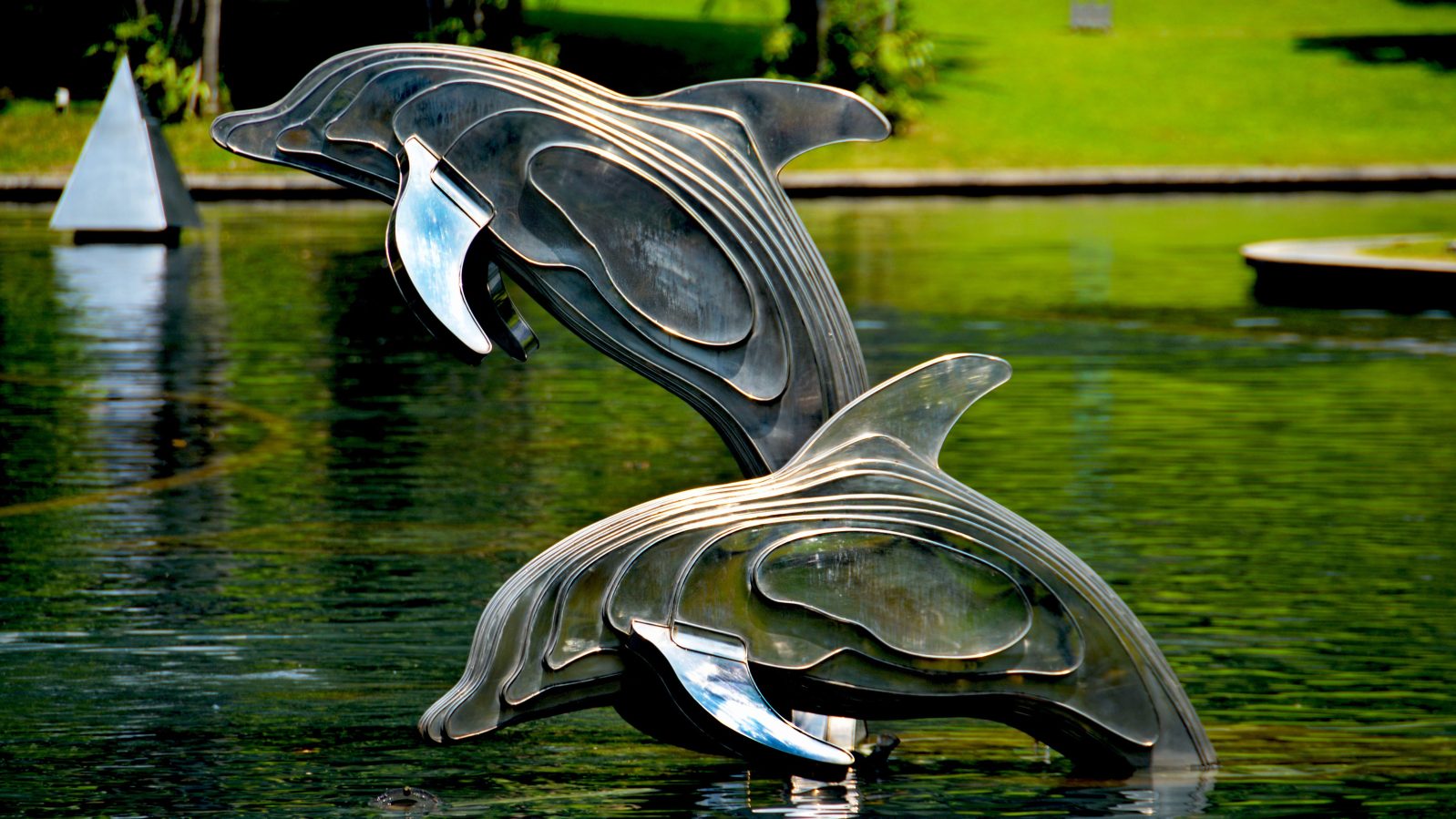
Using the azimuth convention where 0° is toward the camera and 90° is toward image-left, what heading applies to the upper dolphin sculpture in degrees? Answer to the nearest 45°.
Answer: approximately 90°

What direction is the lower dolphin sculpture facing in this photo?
to the viewer's left

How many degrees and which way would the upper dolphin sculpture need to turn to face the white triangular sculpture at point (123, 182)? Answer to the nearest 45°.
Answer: approximately 90° to its right
